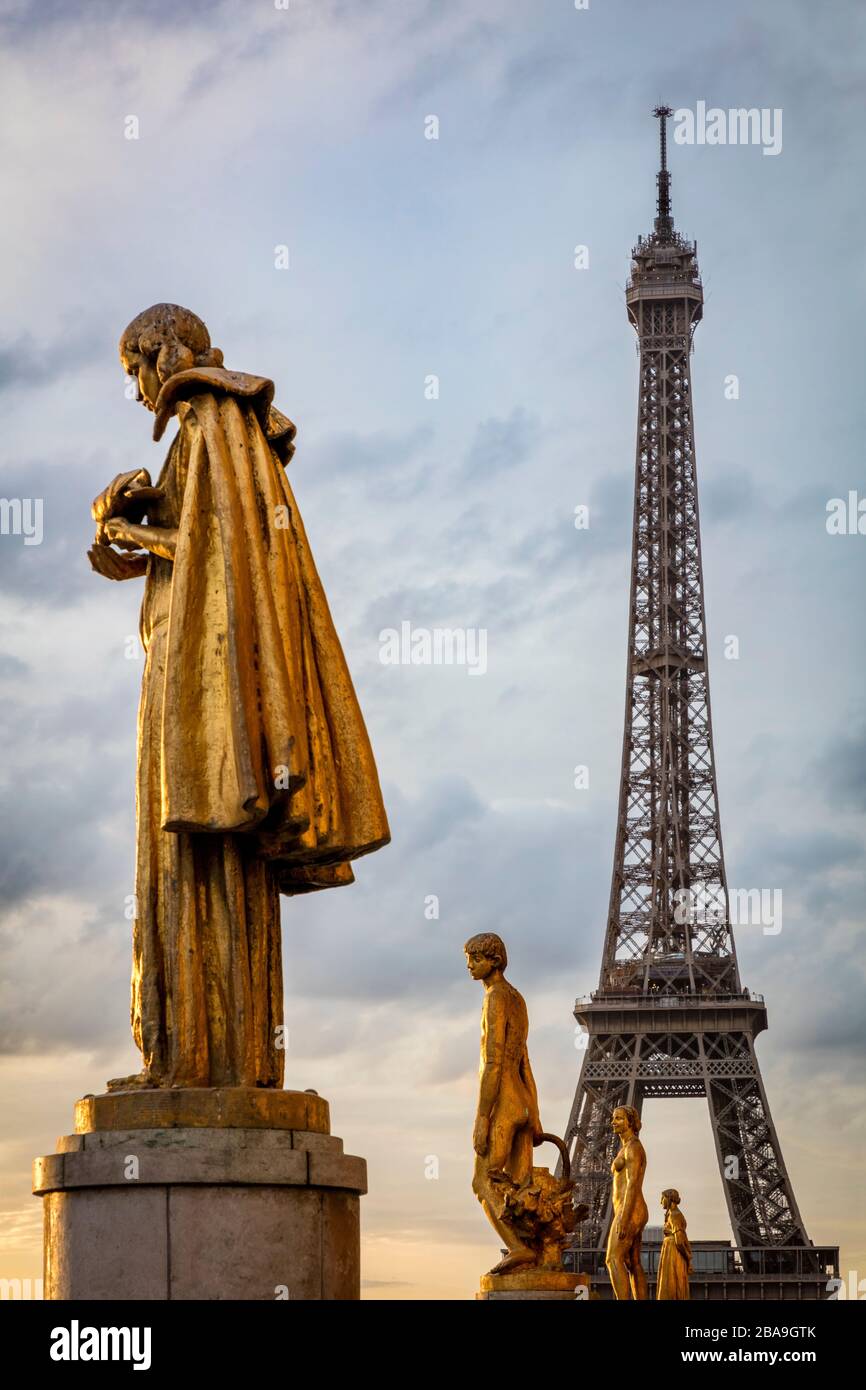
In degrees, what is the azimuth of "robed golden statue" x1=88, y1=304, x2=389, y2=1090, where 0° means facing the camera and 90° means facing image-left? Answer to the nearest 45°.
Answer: approximately 90°

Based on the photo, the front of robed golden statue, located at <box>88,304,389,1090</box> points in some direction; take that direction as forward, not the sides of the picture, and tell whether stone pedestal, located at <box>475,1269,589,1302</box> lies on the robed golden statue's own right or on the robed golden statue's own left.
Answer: on the robed golden statue's own right
